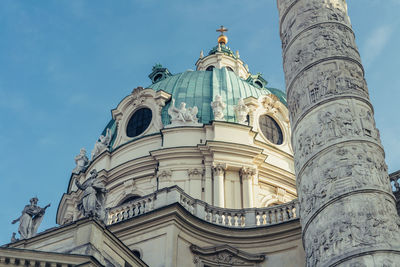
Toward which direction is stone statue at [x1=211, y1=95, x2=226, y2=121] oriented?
toward the camera

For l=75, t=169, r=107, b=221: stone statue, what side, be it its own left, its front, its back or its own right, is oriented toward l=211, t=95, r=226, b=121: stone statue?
back

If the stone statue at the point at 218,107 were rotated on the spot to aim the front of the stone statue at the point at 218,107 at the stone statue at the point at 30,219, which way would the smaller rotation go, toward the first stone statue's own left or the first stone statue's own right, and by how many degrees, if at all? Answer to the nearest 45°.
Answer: approximately 45° to the first stone statue's own right

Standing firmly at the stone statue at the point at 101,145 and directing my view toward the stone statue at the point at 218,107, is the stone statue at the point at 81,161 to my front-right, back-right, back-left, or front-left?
back-left

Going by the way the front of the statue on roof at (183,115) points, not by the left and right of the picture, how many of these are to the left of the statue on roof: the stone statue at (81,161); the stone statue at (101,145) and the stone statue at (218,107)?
1

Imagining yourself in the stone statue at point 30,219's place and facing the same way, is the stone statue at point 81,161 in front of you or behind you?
behind

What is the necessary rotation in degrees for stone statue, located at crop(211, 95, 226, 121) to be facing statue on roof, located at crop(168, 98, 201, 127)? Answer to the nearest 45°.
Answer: approximately 90° to its right

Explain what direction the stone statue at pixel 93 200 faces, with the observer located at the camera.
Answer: facing the viewer and to the left of the viewer

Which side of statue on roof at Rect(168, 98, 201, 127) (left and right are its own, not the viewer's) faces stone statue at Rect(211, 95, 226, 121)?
left

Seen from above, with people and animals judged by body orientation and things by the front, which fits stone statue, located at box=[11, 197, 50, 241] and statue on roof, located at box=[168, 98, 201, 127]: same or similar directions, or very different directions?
same or similar directions

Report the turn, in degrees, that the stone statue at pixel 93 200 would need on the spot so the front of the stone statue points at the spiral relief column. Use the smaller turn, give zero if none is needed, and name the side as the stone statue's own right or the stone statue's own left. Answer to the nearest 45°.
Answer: approximately 90° to the stone statue's own left
